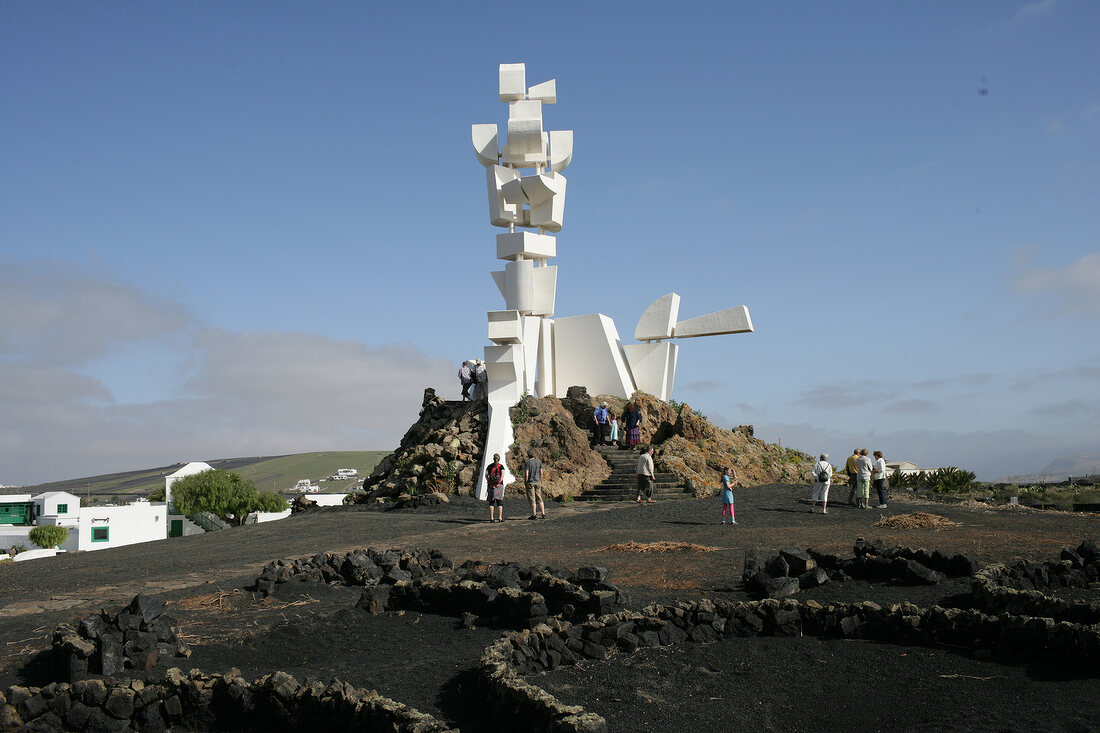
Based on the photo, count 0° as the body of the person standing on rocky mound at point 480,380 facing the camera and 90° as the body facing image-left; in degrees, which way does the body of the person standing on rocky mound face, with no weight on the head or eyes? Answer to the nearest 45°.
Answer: approximately 0°
